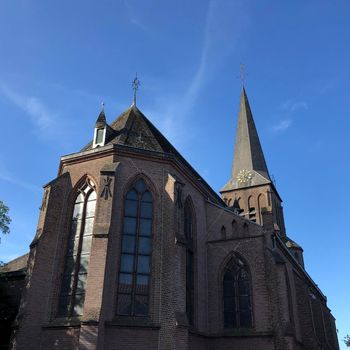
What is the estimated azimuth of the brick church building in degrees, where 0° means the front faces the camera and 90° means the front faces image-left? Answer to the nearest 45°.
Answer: approximately 225°
